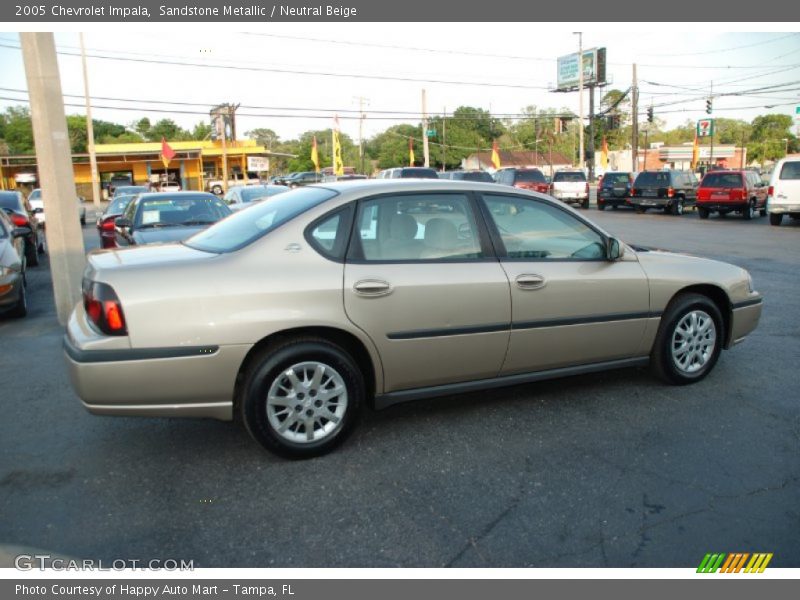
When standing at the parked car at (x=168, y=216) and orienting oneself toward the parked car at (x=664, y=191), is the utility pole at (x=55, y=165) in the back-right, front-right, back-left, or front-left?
back-right

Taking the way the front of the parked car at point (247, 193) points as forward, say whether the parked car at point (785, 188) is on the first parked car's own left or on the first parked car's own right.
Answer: on the first parked car's own left

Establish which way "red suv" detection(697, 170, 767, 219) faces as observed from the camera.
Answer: facing away from the viewer and to the right of the viewer

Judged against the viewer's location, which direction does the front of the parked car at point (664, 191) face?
facing away from the viewer and to the right of the viewer

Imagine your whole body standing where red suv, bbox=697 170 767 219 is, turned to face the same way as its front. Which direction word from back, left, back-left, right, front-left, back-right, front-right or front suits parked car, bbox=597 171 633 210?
left

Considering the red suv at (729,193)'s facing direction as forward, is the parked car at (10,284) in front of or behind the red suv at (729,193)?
behind

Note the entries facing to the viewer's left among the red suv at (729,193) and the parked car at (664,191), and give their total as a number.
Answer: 0

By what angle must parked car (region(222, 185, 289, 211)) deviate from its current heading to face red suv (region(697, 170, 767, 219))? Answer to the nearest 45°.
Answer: approximately 135° to its left

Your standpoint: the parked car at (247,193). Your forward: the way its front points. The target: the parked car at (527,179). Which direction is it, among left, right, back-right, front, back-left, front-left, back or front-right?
back

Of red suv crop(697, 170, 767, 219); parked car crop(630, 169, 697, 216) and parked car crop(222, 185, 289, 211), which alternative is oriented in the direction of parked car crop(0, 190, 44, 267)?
parked car crop(222, 185, 289, 211)

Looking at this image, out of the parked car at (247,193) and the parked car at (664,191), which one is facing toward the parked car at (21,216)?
the parked car at (247,193)

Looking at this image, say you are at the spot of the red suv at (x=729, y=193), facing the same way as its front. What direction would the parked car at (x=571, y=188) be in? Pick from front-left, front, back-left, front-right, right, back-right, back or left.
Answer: left

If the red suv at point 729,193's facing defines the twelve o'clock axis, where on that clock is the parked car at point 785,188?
The parked car is roughly at 4 o'clock from the red suv.

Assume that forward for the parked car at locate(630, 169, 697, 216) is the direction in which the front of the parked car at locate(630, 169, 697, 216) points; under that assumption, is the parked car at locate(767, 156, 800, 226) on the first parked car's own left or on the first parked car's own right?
on the first parked car's own right

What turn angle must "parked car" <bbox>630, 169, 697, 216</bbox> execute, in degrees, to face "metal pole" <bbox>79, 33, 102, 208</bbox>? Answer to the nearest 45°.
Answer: approximately 135° to its left
